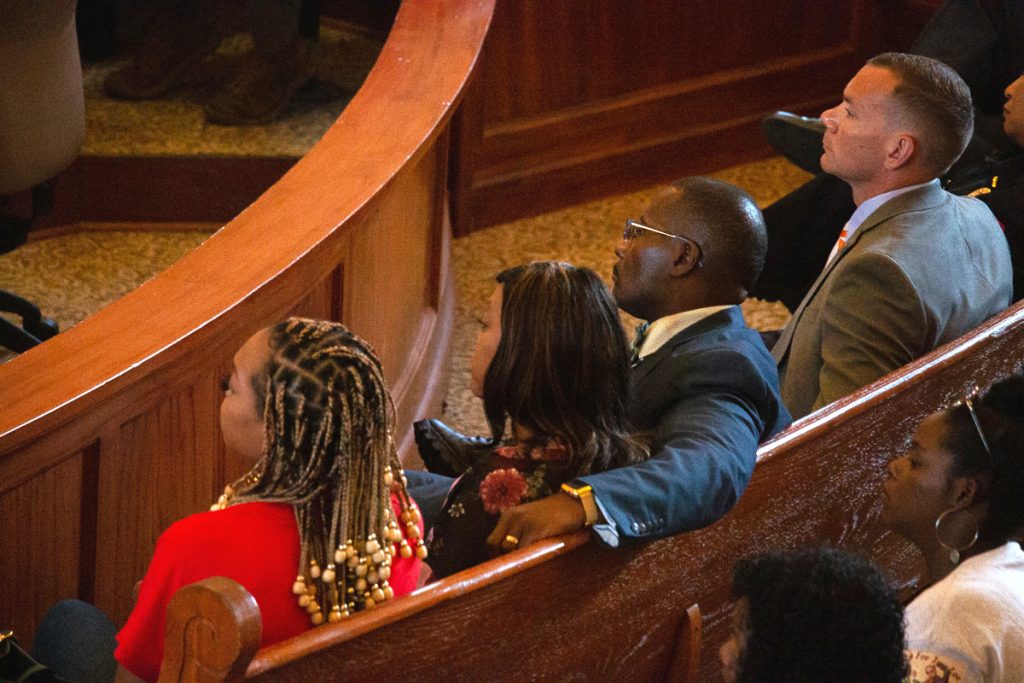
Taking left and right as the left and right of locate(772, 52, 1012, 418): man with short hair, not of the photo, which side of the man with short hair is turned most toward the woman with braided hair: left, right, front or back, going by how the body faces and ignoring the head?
left

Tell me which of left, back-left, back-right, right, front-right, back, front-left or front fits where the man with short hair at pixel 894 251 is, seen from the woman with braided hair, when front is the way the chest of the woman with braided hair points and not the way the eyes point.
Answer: right

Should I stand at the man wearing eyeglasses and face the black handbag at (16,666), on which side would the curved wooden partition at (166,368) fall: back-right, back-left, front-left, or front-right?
front-right

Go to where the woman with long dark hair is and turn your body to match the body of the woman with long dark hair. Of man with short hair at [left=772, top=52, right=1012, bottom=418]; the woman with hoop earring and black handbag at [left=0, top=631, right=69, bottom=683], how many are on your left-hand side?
1

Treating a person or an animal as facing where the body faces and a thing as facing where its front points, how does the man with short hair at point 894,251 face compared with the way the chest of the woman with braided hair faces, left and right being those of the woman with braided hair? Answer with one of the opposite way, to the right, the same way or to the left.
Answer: the same way

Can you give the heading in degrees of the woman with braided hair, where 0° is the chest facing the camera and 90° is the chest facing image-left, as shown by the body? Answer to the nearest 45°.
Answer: approximately 135°

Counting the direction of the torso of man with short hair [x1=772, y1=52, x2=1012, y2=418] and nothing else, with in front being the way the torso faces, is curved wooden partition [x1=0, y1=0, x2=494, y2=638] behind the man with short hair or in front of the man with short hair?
in front

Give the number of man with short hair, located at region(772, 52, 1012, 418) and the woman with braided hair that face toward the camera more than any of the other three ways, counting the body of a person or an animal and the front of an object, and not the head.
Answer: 0

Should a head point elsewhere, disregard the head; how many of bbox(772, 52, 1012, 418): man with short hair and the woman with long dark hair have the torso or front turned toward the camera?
0

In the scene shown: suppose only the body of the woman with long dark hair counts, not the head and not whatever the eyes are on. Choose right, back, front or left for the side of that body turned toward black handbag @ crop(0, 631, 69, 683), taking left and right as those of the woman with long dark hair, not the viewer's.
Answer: left

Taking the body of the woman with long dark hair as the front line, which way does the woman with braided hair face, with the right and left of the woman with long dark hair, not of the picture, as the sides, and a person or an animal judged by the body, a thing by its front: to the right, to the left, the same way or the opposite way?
the same way

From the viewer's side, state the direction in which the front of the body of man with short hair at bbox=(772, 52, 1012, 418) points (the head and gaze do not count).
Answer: to the viewer's left

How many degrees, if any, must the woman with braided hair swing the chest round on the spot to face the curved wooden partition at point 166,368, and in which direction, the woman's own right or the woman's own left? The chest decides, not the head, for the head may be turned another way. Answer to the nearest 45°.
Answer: approximately 45° to the woman's own right

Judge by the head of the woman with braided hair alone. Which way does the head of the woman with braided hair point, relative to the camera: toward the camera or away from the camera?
away from the camera
